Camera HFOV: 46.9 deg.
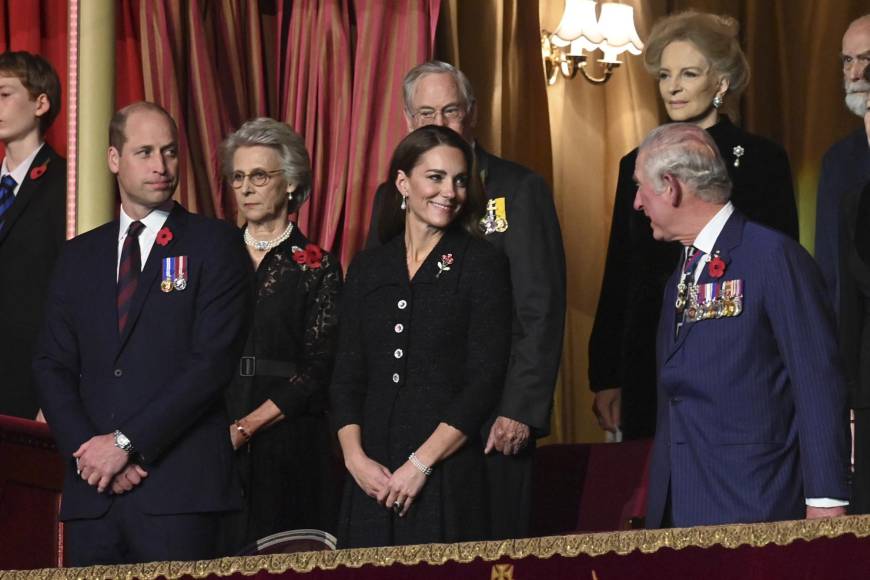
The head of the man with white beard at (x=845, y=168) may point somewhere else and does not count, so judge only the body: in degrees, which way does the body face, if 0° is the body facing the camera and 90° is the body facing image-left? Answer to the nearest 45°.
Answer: approximately 45°

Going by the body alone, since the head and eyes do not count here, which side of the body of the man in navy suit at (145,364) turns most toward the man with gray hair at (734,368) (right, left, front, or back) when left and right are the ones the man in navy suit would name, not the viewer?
left

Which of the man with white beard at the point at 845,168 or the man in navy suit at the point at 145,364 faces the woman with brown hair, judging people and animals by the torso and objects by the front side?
the man with white beard

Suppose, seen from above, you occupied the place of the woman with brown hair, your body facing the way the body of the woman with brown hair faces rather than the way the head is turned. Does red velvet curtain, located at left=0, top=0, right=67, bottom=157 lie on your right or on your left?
on your right

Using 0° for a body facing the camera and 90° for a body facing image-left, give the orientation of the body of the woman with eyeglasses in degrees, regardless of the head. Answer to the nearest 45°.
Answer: approximately 45°

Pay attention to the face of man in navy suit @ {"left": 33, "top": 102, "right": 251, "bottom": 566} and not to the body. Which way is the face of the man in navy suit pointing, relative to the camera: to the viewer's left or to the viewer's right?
to the viewer's right

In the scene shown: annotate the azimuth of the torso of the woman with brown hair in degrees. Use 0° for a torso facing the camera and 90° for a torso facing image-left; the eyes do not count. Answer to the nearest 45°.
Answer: approximately 45°

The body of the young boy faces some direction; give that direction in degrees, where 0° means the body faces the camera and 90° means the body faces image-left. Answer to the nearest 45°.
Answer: approximately 45°
